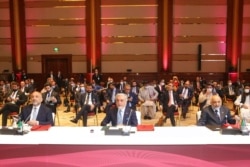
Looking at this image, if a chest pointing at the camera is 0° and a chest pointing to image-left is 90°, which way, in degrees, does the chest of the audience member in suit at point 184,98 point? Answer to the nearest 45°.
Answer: approximately 0°

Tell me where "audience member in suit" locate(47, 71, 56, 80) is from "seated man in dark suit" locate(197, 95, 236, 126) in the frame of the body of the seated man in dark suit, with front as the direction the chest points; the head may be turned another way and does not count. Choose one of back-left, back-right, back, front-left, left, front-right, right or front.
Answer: back-right

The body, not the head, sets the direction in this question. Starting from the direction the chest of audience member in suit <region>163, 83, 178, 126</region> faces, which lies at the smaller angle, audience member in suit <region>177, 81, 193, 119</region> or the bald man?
the bald man

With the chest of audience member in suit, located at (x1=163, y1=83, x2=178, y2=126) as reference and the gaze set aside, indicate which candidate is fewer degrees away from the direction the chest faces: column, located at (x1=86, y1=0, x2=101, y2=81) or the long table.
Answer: the long table

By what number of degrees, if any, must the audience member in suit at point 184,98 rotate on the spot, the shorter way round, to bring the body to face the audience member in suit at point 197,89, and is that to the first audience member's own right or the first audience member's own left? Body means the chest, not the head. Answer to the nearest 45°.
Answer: approximately 180°

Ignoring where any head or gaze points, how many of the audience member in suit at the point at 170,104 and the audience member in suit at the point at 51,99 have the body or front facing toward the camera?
2

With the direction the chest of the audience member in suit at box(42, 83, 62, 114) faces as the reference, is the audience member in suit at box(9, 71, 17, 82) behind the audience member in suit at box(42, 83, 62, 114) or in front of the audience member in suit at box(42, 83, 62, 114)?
behind

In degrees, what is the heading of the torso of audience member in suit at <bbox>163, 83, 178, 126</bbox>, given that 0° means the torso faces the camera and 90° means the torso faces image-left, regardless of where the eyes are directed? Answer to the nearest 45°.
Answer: approximately 0°
